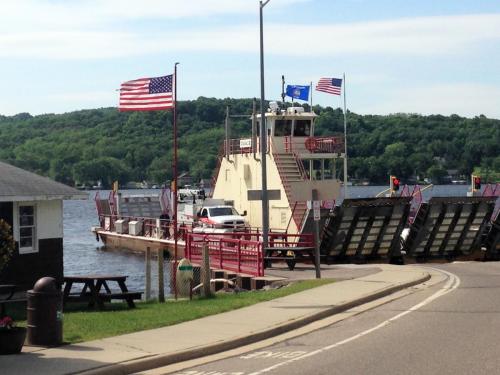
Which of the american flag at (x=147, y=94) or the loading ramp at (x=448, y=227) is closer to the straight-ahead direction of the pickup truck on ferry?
the loading ramp

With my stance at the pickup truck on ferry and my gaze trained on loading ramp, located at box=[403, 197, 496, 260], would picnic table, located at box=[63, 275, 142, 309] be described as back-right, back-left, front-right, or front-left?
front-right

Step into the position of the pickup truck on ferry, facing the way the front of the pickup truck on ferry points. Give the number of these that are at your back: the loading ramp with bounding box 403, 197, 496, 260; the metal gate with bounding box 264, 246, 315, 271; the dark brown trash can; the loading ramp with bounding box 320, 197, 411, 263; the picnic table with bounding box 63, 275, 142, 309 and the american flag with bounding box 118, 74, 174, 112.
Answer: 0

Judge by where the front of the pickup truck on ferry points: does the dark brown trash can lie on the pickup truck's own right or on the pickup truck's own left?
on the pickup truck's own right

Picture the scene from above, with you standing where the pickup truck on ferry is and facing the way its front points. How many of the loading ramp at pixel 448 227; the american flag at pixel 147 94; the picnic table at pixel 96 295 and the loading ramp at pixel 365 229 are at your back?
0

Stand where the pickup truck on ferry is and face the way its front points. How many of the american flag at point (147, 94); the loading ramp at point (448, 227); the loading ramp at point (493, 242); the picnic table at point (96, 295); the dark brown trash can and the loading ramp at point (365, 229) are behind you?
0

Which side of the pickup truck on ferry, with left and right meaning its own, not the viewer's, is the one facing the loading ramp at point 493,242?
front

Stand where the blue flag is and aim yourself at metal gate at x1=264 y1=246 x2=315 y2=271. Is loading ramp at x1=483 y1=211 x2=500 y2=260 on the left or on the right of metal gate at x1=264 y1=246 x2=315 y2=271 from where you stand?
left

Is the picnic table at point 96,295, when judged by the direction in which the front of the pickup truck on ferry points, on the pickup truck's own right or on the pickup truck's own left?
on the pickup truck's own right

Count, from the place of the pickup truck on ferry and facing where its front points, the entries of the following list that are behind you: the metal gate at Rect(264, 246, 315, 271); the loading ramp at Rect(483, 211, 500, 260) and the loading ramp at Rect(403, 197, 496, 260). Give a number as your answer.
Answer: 0

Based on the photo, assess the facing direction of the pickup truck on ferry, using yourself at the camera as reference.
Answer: facing the viewer and to the right of the viewer

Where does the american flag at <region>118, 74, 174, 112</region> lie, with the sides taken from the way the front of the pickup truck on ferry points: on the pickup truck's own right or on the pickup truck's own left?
on the pickup truck's own right
